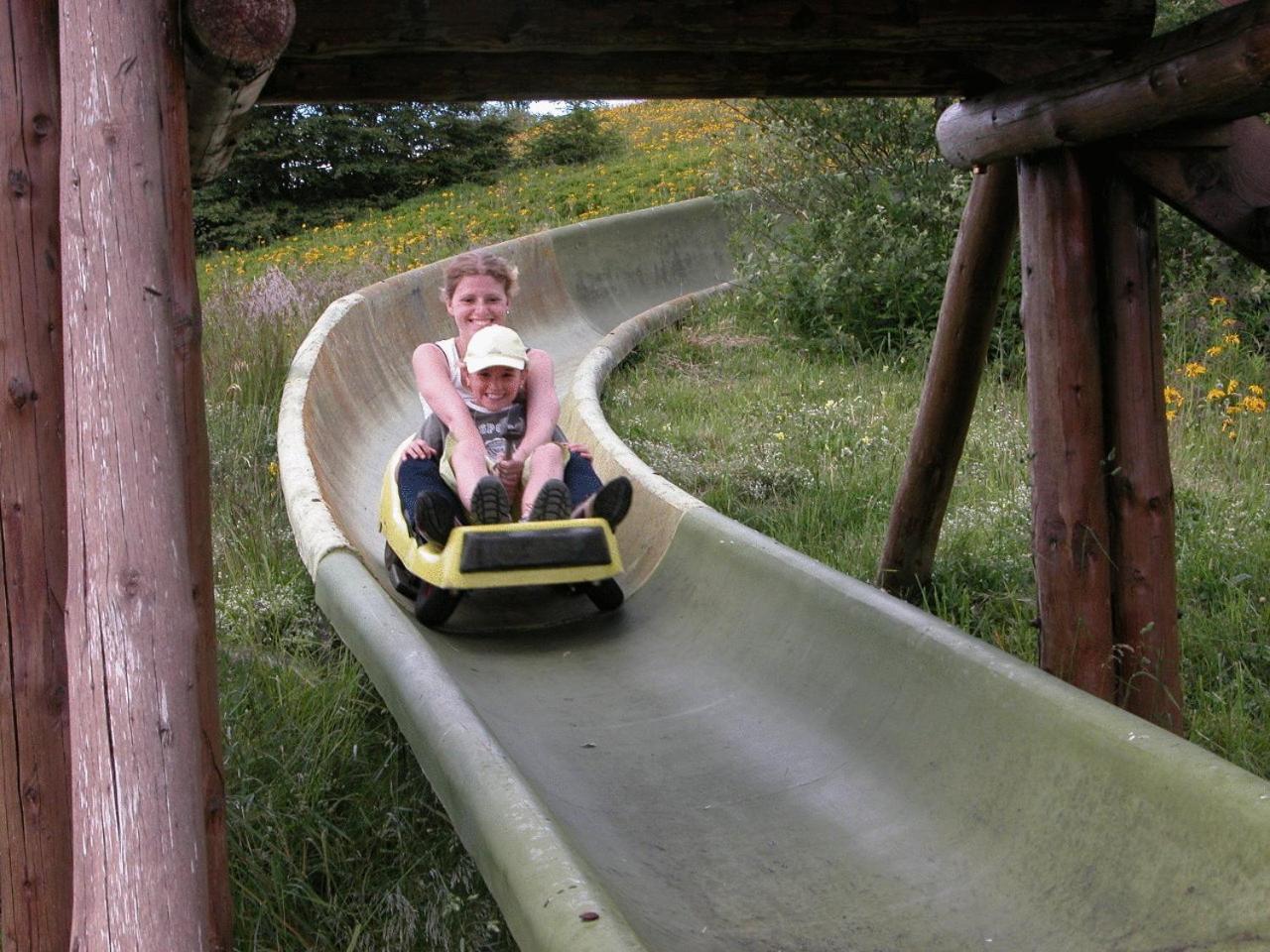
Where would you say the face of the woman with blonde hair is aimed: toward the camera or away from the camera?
toward the camera

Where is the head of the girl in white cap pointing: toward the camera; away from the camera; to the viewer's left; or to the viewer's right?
toward the camera

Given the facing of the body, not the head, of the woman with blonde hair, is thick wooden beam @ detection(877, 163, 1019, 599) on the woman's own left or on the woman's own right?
on the woman's own left

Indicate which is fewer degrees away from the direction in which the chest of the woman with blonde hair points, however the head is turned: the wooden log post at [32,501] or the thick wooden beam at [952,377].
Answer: the wooden log post

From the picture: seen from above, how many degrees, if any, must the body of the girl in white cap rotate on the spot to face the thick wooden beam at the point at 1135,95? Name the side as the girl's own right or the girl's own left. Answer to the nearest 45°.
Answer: approximately 45° to the girl's own left

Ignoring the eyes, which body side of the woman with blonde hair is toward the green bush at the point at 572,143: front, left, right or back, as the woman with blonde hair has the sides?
back

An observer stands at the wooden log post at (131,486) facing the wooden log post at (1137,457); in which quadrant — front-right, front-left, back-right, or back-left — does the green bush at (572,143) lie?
front-left

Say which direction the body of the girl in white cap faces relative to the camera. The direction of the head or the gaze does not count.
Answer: toward the camera

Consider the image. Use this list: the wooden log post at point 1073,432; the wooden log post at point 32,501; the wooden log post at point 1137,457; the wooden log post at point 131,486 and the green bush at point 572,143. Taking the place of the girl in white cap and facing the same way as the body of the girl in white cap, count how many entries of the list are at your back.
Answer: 1

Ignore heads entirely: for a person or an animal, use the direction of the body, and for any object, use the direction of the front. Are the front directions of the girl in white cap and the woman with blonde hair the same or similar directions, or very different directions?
same or similar directions

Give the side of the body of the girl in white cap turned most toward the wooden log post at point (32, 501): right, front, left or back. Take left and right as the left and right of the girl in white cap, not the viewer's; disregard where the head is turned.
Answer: front

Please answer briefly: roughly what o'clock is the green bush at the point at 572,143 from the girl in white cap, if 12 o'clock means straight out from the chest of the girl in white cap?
The green bush is roughly at 6 o'clock from the girl in white cap.

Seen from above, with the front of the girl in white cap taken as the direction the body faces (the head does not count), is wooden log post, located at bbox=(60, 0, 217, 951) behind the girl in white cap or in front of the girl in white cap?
in front

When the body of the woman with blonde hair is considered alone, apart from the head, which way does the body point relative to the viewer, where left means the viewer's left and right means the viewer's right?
facing the viewer

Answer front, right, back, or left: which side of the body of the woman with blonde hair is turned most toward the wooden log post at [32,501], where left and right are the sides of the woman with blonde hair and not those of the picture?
front
